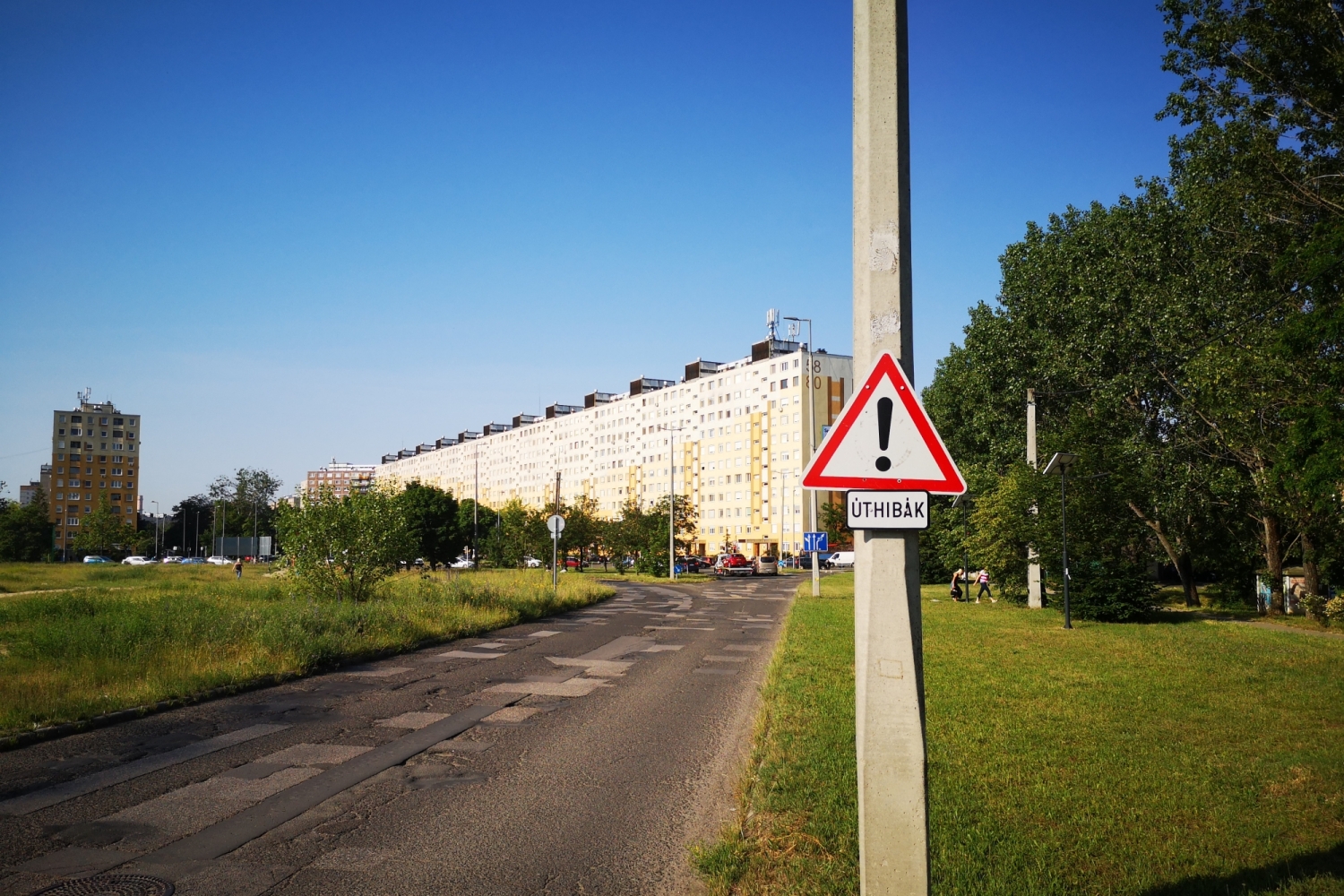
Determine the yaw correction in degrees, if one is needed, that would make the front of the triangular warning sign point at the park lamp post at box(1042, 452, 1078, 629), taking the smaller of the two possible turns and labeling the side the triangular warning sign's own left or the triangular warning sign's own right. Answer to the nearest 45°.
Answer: approximately 180°

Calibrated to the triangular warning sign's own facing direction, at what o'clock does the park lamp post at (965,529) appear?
The park lamp post is roughly at 6 o'clock from the triangular warning sign.

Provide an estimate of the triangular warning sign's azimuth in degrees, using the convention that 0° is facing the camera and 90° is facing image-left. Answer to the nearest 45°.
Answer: approximately 0°

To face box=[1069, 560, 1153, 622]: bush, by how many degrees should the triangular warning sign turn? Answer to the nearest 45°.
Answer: approximately 180°

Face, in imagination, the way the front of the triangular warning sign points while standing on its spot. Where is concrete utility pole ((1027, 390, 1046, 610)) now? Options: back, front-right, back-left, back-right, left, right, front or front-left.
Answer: back

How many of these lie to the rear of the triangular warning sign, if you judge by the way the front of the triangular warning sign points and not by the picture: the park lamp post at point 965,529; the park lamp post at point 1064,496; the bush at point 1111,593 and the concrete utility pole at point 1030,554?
4
